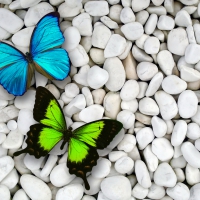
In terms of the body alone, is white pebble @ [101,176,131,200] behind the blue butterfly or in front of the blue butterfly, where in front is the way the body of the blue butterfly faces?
behind

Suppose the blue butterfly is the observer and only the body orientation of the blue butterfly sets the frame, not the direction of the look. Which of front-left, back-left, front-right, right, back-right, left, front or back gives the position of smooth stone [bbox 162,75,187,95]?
right

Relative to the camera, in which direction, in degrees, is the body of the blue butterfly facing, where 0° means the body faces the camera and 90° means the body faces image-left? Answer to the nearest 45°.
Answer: approximately 180°

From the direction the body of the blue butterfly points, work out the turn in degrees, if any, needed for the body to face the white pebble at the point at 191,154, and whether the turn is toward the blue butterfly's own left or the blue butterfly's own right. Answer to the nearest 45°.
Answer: approximately 135° to the blue butterfly's own right

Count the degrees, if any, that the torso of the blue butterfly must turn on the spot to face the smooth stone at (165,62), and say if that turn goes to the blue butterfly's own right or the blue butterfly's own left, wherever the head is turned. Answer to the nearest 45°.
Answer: approximately 90° to the blue butterfly's own right

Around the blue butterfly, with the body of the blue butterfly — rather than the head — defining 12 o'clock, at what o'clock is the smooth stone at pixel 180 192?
The smooth stone is roughly at 4 o'clock from the blue butterfly.
